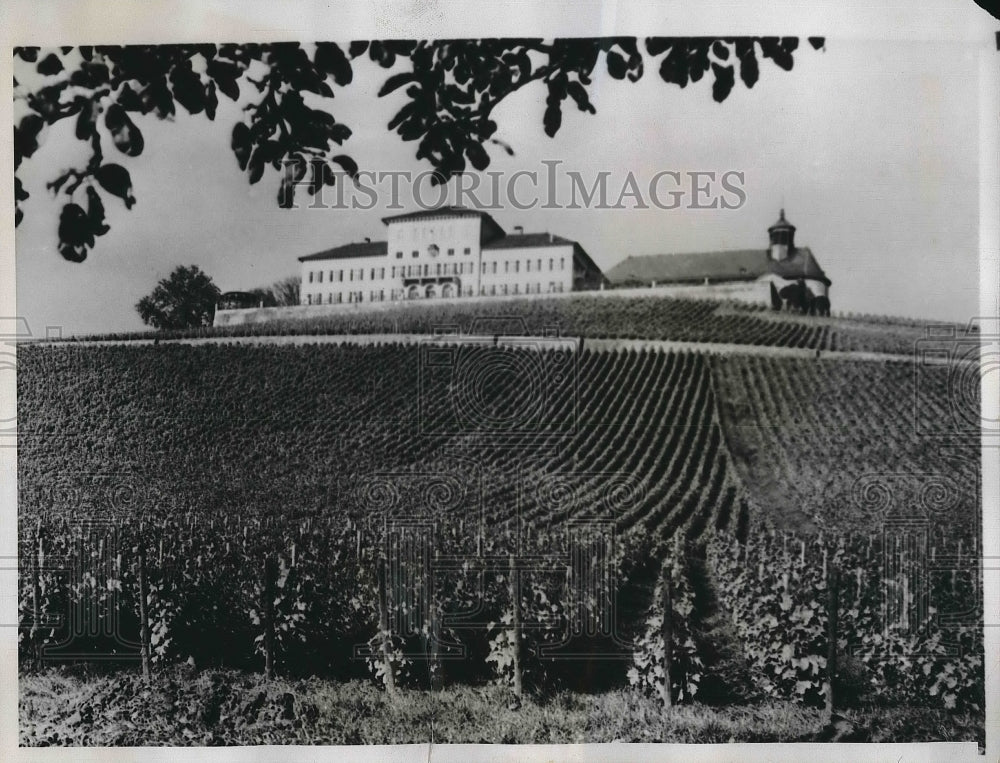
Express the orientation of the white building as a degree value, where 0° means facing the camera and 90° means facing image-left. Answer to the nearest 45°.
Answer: approximately 0°
